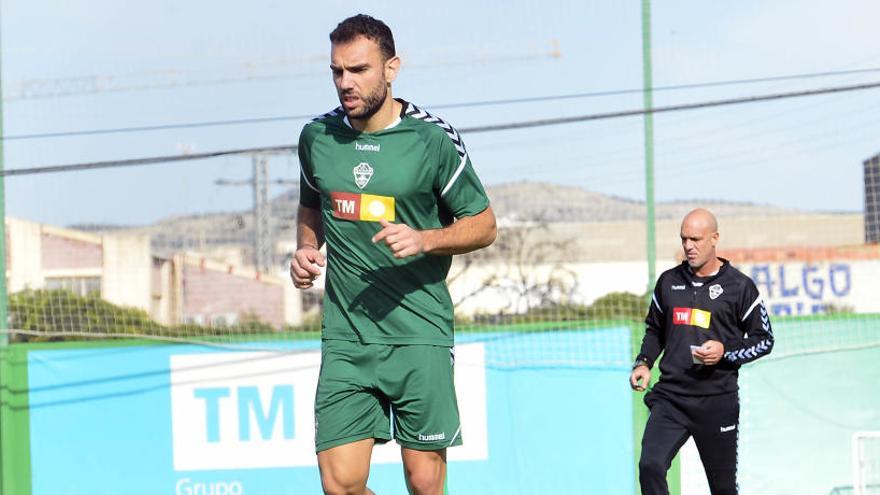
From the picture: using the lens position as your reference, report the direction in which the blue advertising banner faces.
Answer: facing the viewer

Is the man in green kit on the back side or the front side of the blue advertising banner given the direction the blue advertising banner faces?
on the front side

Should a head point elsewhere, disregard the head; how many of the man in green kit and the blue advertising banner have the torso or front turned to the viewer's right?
0

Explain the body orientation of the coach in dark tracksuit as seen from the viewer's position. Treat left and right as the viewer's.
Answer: facing the viewer and to the left of the viewer

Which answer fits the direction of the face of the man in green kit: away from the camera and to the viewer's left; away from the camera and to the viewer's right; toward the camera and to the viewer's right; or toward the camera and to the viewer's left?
toward the camera and to the viewer's left

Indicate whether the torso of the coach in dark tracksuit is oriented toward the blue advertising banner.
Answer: no

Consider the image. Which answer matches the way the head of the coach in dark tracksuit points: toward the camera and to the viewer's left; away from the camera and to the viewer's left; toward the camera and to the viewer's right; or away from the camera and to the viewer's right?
toward the camera and to the viewer's left

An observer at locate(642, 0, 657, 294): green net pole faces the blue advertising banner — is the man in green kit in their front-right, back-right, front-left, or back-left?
front-left

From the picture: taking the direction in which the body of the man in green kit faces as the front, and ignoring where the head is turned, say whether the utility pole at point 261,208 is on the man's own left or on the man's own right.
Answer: on the man's own right

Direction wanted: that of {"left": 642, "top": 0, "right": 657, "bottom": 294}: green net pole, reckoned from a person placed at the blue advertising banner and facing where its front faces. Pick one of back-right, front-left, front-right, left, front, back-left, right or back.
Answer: left

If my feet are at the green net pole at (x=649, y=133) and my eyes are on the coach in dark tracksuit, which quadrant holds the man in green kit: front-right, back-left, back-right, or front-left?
front-right

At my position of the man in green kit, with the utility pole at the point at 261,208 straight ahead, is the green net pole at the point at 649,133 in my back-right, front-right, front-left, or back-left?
front-right
